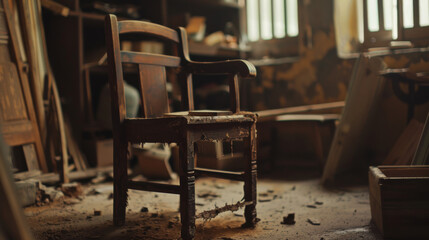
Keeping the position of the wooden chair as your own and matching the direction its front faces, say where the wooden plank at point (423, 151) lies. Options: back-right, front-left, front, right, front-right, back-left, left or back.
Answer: front-left

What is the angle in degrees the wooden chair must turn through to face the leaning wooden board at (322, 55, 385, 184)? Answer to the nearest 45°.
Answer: approximately 90° to its left

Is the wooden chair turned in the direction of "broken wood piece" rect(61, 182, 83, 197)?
no

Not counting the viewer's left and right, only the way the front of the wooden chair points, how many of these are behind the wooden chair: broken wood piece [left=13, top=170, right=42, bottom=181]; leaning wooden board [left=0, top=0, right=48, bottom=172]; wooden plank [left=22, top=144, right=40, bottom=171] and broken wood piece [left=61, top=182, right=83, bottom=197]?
4

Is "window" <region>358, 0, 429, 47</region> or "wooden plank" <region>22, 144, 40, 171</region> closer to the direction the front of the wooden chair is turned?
the window

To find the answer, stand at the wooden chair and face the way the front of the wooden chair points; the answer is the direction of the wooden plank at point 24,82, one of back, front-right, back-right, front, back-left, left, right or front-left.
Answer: back

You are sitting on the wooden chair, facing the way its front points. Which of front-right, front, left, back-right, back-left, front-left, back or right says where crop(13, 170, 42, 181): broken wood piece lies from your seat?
back

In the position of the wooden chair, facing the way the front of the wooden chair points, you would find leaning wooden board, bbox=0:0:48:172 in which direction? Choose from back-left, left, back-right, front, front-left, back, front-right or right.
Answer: back

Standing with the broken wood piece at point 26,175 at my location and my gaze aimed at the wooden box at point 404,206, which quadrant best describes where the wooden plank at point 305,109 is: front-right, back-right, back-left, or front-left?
front-left

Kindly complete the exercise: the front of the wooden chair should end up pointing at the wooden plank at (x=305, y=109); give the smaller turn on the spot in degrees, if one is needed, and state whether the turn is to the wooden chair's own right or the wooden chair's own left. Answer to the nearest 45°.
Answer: approximately 90° to the wooden chair's own left

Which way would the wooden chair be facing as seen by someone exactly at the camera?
facing the viewer and to the right of the viewer

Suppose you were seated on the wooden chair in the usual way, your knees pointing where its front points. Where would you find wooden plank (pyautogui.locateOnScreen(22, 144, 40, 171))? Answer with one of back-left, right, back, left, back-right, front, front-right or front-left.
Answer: back

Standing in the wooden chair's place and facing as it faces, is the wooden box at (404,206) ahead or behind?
ahead
